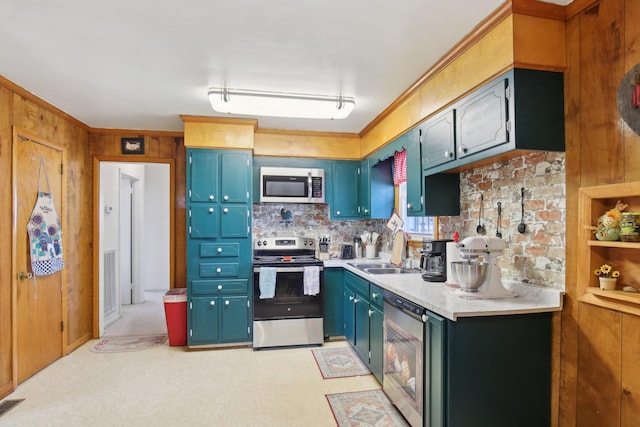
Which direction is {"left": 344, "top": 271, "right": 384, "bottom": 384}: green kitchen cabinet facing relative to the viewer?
to the viewer's left

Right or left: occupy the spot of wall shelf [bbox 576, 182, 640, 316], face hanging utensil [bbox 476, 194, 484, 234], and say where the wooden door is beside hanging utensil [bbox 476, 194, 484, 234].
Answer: left

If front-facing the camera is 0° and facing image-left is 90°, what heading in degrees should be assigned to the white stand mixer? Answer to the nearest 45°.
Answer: approximately 90°

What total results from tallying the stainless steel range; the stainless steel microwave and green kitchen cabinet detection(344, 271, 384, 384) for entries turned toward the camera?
2
